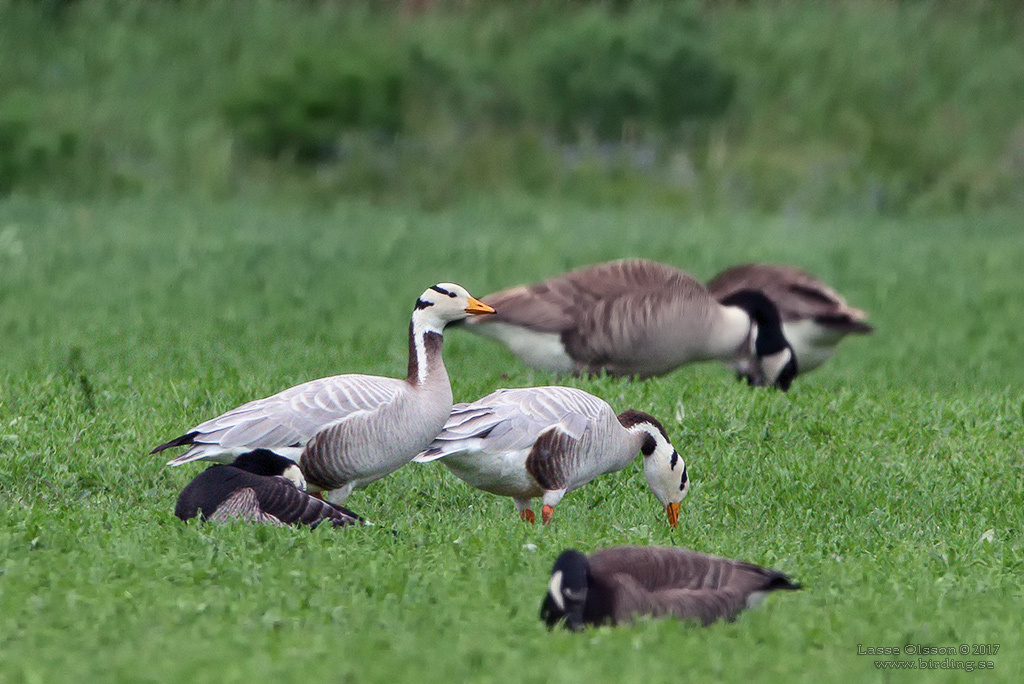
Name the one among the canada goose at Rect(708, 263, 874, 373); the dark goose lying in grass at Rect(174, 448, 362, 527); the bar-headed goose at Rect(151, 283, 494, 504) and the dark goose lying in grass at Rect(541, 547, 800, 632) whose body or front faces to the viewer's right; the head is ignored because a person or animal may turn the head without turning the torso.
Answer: the bar-headed goose

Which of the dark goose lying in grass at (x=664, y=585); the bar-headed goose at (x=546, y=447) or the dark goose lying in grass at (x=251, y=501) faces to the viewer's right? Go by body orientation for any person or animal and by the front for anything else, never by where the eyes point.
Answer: the bar-headed goose

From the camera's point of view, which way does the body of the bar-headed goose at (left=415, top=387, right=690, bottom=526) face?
to the viewer's right

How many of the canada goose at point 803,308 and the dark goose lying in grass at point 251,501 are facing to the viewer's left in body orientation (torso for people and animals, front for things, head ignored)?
2

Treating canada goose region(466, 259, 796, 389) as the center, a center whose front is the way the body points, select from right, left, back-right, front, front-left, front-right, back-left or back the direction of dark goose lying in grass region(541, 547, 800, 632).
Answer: right

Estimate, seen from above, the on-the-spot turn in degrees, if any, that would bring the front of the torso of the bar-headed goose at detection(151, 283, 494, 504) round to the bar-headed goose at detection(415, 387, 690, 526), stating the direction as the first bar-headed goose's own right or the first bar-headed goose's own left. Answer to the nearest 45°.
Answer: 0° — it already faces it

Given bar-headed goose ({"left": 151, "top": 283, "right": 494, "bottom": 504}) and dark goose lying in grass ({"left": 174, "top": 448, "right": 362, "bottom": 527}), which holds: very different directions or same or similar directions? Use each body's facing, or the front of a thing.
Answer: very different directions

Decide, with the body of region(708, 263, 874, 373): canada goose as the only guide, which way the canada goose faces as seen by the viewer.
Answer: to the viewer's left

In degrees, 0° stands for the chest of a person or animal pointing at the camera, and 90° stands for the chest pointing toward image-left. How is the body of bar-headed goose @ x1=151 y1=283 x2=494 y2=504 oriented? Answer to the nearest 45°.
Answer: approximately 270°

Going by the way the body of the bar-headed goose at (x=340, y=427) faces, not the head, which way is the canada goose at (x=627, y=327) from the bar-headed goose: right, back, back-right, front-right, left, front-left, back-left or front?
front-left

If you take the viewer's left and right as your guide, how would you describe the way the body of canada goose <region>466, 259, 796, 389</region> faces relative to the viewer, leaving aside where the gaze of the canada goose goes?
facing to the right of the viewer

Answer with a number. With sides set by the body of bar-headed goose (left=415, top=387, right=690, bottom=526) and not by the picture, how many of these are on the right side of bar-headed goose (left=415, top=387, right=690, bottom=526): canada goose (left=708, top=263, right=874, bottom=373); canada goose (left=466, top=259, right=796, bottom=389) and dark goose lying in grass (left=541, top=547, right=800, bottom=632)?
1

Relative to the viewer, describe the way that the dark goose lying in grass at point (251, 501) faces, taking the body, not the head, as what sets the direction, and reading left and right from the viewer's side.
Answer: facing to the left of the viewer

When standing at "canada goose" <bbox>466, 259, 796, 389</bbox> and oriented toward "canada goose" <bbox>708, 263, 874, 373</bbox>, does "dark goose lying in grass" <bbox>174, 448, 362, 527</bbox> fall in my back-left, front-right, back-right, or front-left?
back-right

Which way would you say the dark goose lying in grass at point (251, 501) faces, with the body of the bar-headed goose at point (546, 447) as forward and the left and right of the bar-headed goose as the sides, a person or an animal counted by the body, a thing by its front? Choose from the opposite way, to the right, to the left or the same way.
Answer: the opposite way

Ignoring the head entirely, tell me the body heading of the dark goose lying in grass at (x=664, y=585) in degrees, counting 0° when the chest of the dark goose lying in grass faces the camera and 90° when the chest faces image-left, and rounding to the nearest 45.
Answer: approximately 90°

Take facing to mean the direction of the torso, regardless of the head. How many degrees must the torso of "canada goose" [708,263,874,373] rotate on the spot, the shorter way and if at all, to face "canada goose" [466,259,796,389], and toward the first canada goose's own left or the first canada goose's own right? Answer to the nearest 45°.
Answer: approximately 45° to the first canada goose's own left
